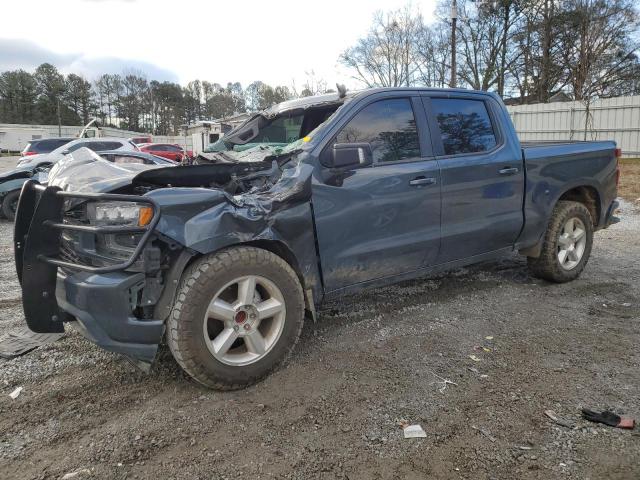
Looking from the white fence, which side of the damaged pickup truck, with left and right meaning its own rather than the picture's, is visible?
back

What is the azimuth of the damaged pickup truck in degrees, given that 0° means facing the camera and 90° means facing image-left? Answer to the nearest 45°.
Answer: approximately 45°

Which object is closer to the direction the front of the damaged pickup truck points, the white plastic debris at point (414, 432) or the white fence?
the white plastic debris

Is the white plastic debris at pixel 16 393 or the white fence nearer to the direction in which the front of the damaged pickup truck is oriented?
the white plastic debris

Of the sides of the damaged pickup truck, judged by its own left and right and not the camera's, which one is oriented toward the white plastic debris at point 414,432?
left

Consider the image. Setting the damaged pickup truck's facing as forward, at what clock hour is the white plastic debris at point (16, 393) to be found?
The white plastic debris is roughly at 1 o'clock from the damaged pickup truck.

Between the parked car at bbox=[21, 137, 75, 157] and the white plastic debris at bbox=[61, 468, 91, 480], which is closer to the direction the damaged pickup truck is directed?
the white plastic debris

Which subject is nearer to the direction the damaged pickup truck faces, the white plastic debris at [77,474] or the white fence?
the white plastic debris

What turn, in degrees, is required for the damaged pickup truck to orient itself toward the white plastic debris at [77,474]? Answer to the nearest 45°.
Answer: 0° — it already faces it

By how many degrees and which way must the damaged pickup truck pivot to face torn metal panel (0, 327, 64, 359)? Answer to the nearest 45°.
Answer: approximately 45° to its right

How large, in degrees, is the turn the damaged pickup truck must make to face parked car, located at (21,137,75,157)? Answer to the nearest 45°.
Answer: approximately 90° to its right

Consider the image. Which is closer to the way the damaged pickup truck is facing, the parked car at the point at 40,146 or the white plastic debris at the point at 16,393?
the white plastic debris
